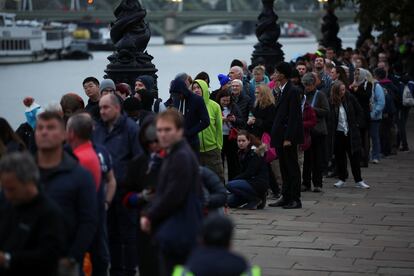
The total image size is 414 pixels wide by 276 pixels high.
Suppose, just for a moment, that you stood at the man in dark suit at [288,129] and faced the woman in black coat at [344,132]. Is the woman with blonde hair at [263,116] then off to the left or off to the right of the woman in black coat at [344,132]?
left

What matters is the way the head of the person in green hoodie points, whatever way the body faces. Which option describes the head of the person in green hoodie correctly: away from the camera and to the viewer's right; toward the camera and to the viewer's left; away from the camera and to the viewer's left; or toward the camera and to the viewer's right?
toward the camera and to the viewer's left

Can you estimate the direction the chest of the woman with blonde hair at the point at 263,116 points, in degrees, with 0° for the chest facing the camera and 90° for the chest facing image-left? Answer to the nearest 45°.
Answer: approximately 90°

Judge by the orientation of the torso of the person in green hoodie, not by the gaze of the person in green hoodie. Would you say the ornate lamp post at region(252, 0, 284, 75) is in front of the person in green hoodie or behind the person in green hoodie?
behind

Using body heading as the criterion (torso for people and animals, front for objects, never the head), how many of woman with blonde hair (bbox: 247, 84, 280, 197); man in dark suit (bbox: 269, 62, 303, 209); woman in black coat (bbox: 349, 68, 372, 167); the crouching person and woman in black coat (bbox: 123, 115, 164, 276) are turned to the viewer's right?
1

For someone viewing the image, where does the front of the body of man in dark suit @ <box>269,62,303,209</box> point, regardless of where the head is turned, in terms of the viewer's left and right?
facing to the left of the viewer

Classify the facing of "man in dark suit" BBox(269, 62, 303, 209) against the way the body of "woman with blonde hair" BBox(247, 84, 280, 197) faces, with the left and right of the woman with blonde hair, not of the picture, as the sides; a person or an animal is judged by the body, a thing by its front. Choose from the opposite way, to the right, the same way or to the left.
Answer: the same way
